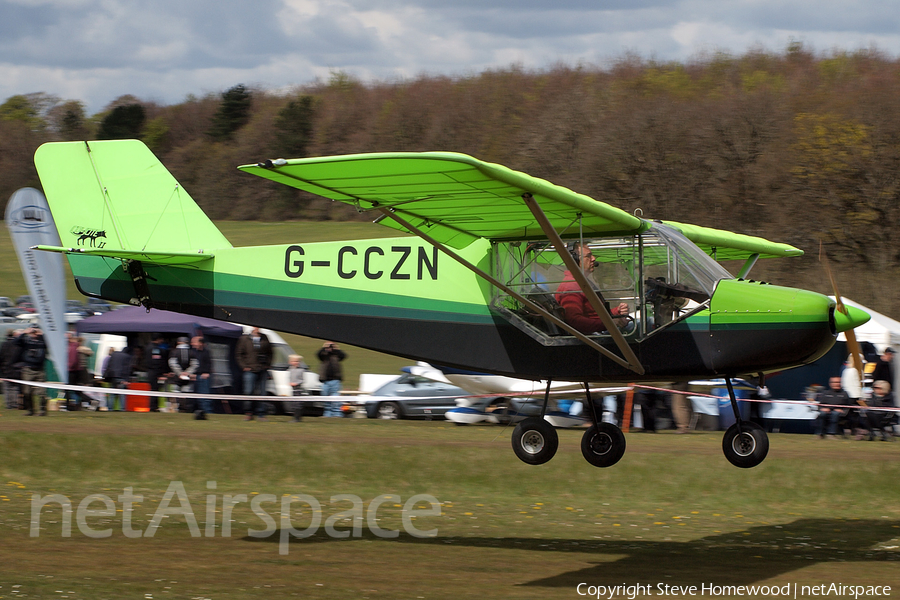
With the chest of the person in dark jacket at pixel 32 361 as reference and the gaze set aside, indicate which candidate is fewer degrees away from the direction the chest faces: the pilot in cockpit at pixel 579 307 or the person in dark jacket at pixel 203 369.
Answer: the pilot in cockpit

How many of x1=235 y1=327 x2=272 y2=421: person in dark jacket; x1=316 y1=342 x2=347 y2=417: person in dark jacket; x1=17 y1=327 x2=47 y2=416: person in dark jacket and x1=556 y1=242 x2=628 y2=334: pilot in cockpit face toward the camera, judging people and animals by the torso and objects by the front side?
3

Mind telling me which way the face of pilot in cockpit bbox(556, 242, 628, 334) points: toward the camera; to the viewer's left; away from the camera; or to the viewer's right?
to the viewer's right

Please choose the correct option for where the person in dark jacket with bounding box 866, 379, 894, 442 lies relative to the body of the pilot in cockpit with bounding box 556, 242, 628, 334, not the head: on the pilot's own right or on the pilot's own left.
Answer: on the pilot's own left

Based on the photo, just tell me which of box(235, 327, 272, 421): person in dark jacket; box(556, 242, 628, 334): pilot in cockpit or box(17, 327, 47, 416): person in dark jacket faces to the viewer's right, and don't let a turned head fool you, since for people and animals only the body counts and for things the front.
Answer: the pilot in cockpit

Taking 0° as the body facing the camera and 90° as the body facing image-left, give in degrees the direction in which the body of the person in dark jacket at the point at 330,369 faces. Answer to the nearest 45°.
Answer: approximately 0°

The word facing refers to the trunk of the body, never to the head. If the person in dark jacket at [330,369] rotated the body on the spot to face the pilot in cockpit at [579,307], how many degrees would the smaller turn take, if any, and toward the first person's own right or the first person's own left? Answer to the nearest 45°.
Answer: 0° — they already face them

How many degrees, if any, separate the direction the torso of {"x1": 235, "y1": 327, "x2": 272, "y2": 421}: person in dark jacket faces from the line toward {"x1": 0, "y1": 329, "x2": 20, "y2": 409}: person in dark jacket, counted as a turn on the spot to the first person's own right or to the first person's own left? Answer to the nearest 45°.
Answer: approximately 90° to the first person's own right

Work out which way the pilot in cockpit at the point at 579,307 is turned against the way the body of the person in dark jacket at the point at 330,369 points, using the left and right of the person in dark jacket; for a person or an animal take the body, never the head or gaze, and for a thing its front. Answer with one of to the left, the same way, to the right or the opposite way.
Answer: to the left

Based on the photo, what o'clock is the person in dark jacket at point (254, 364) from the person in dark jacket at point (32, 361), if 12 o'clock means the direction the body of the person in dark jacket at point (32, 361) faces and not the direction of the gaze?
the person in dark jacket at point (254, 364) is roughly at 10 o'clock from the person in dark jacket at point (32, 361).

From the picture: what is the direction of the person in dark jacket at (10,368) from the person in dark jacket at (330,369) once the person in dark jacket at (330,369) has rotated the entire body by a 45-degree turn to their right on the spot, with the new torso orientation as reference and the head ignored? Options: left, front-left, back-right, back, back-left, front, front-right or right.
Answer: front-right

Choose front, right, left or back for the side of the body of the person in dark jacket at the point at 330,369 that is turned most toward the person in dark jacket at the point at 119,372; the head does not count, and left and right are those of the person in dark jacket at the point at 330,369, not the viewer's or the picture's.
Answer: right
